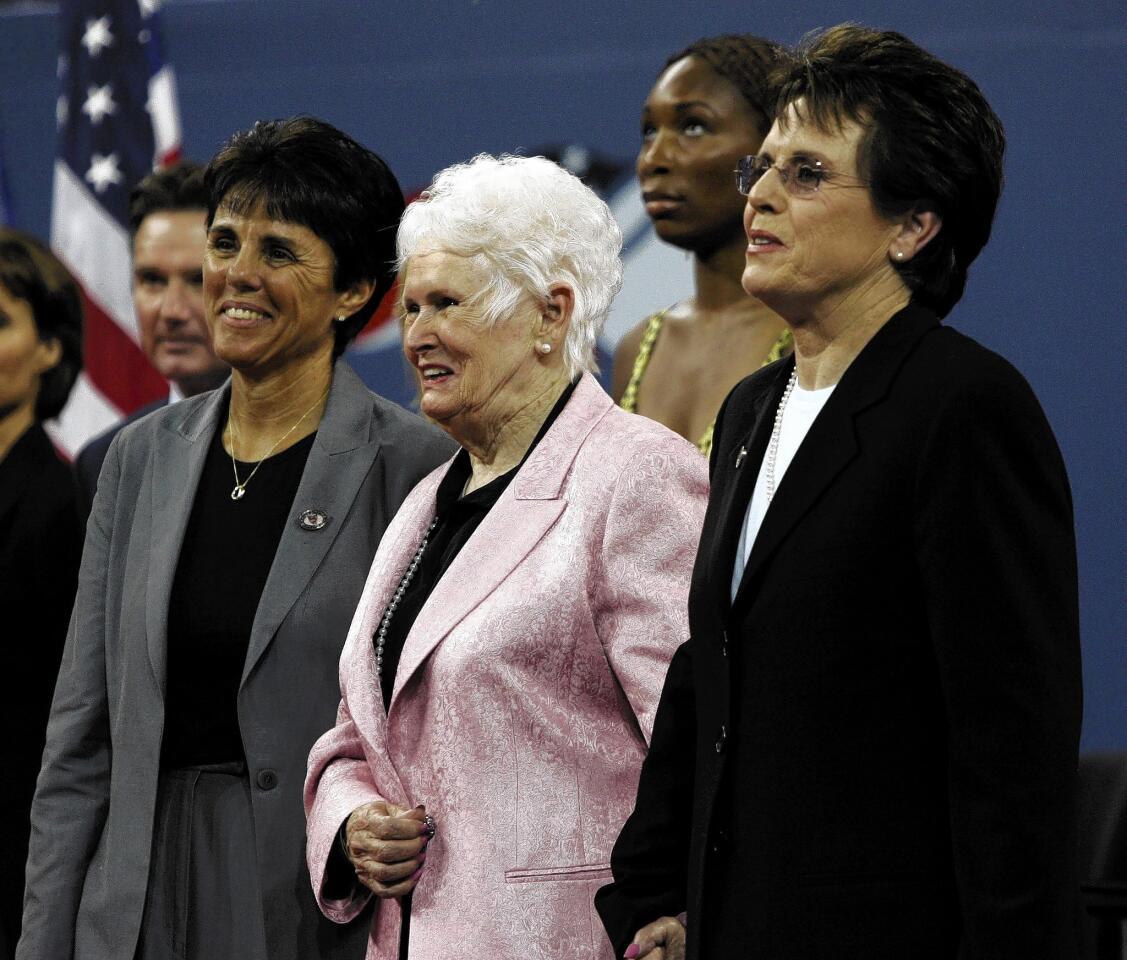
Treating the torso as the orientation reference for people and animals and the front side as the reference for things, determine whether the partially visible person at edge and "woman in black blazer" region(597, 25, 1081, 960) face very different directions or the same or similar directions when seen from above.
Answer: same or similar directions

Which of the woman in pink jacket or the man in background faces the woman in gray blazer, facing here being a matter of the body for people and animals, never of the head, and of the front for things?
the man in background

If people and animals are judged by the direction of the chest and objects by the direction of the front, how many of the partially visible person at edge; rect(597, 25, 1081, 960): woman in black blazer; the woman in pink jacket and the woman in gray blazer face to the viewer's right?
0

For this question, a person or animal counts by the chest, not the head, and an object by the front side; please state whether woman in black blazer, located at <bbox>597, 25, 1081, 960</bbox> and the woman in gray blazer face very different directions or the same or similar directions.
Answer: same or similar directions

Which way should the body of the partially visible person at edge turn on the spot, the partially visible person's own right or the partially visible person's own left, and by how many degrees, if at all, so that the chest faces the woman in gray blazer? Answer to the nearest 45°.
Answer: approximately 90° to the partially visible person's own left

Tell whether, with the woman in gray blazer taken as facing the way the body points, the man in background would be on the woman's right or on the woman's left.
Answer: on the woman's right

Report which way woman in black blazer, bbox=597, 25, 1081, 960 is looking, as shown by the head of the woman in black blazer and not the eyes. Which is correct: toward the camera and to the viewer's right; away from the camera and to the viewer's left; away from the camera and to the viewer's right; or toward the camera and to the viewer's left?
toward the camera and to the viewer's left

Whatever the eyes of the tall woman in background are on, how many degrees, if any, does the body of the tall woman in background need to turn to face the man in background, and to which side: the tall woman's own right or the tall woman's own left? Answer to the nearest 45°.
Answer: approximately 45° to the tall woman's own right

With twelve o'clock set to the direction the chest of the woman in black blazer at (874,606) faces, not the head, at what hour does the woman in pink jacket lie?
The woman in pink jacket is roughly at 3 o'clock from the woman in black blazer.

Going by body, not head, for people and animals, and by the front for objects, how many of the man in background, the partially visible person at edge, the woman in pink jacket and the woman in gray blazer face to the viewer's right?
0

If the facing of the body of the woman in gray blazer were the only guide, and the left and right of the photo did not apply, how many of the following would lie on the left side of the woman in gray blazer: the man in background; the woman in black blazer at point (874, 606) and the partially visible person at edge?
1

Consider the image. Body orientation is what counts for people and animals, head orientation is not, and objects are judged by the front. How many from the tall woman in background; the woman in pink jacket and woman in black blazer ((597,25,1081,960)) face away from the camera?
0

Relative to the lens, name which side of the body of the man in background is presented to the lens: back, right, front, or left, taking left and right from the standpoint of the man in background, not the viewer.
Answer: front

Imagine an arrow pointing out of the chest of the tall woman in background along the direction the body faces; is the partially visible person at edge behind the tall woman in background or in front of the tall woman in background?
in front

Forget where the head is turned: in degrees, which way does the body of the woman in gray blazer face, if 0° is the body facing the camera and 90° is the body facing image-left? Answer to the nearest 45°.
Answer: approximately 45°

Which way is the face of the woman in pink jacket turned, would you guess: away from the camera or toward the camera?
toward the camera

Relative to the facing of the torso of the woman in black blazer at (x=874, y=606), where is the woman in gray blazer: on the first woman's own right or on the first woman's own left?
on the first woman's own right

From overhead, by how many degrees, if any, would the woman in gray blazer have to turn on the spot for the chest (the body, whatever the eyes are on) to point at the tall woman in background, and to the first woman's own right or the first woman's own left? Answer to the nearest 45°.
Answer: approximately 180°
